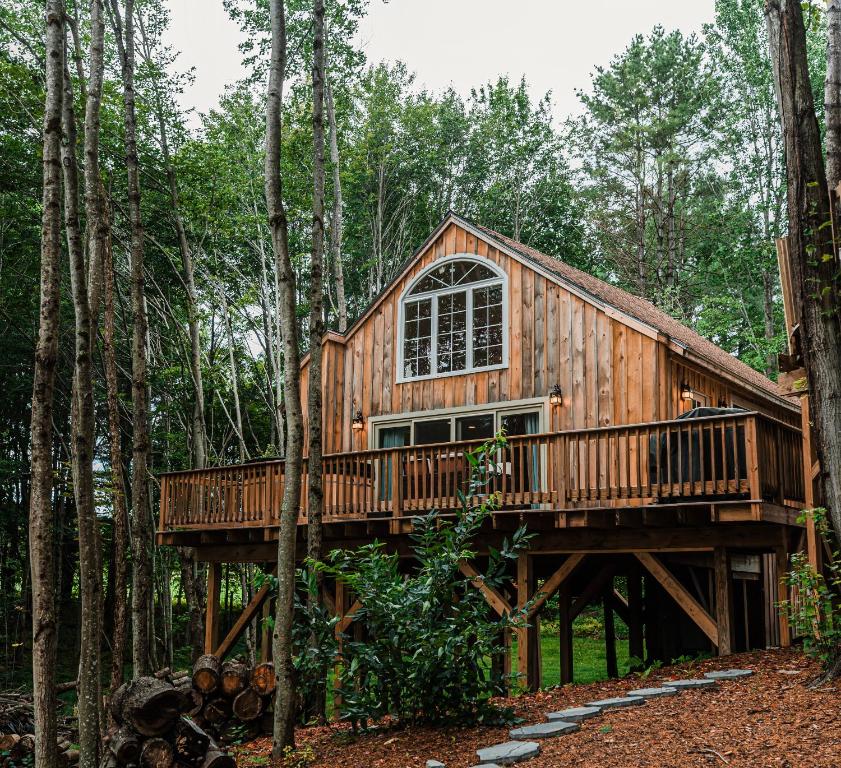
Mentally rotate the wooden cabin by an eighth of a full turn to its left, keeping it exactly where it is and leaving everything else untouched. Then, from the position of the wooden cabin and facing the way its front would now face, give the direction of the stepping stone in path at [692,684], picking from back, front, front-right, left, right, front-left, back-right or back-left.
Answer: front

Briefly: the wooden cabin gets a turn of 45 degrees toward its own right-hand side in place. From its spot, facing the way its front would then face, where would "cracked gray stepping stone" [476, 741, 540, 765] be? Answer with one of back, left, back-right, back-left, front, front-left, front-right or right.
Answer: left

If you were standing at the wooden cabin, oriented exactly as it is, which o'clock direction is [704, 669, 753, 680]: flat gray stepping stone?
The flat gray stepping stone is roughly at 10 o'clock from the wooden cabin.

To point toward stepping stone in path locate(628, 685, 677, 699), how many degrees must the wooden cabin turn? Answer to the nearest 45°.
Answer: approximately 45° to its left

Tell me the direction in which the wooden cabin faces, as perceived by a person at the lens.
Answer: facing the viewer and to the left of the viewer

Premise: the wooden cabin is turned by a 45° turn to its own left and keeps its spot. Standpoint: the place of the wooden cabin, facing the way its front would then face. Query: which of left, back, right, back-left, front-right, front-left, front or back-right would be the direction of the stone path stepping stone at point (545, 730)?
front

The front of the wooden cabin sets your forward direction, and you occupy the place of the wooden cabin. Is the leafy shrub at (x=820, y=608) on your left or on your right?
on your left

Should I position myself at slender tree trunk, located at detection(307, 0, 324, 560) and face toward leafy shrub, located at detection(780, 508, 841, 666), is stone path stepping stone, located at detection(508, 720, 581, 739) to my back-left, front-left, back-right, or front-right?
front-right

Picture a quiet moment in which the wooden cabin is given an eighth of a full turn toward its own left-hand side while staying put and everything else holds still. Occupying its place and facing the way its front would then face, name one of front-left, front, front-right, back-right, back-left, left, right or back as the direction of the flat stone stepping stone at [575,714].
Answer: front

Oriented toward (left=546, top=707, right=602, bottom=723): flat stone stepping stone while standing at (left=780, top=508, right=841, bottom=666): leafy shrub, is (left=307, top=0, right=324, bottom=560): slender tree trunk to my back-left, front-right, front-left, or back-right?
front-right
